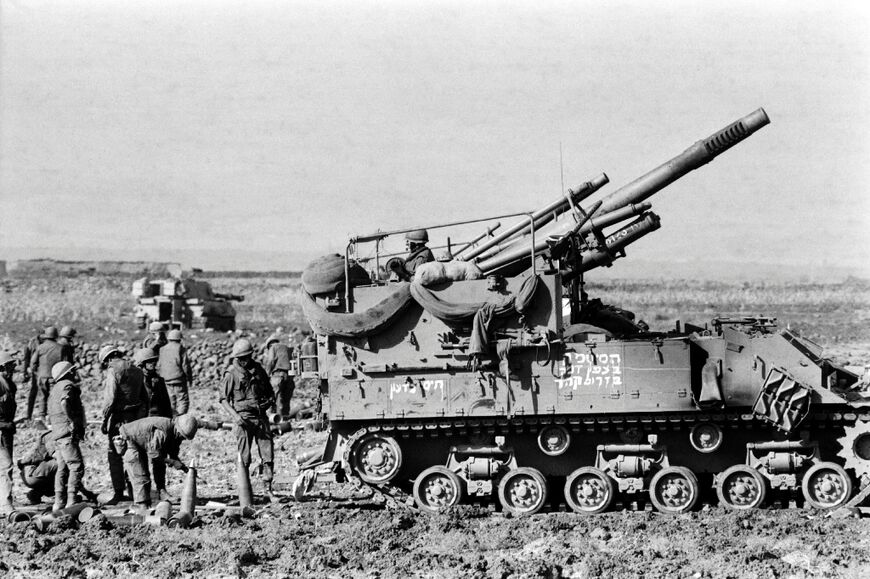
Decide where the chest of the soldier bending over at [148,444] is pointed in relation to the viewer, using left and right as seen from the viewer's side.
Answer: facing to the right of the viewer

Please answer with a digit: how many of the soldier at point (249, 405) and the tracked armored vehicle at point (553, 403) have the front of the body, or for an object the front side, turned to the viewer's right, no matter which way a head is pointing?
1

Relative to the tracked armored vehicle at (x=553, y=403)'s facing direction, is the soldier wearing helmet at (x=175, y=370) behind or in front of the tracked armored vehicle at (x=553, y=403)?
behind

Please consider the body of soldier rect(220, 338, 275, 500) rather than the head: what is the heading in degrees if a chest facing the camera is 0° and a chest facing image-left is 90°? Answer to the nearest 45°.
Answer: approximately 0°

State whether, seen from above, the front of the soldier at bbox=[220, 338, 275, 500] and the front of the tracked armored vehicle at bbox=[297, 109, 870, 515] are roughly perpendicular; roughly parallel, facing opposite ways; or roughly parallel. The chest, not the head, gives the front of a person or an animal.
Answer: roughly perpendicular

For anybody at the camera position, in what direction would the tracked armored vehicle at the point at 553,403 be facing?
facing to the right of the viewer

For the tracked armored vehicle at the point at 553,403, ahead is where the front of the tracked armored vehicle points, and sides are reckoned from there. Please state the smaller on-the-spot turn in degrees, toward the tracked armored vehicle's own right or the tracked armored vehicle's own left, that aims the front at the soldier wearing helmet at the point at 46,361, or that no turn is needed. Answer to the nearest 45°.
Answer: approximately 135° to the tracked armored vehicle's own left
